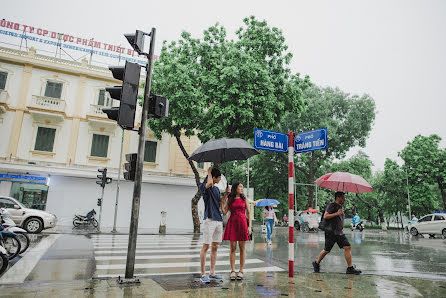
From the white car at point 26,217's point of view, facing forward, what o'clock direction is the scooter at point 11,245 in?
The scooter is roughly at 3 o'clock from the white car.

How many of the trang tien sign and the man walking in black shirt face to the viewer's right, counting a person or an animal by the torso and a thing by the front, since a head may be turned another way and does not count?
1

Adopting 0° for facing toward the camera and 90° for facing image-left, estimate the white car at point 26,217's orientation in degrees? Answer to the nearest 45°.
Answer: approximately 270°

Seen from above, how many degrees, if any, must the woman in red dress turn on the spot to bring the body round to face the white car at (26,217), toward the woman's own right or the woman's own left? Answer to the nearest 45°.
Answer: approximately 135° to the woman's own right
